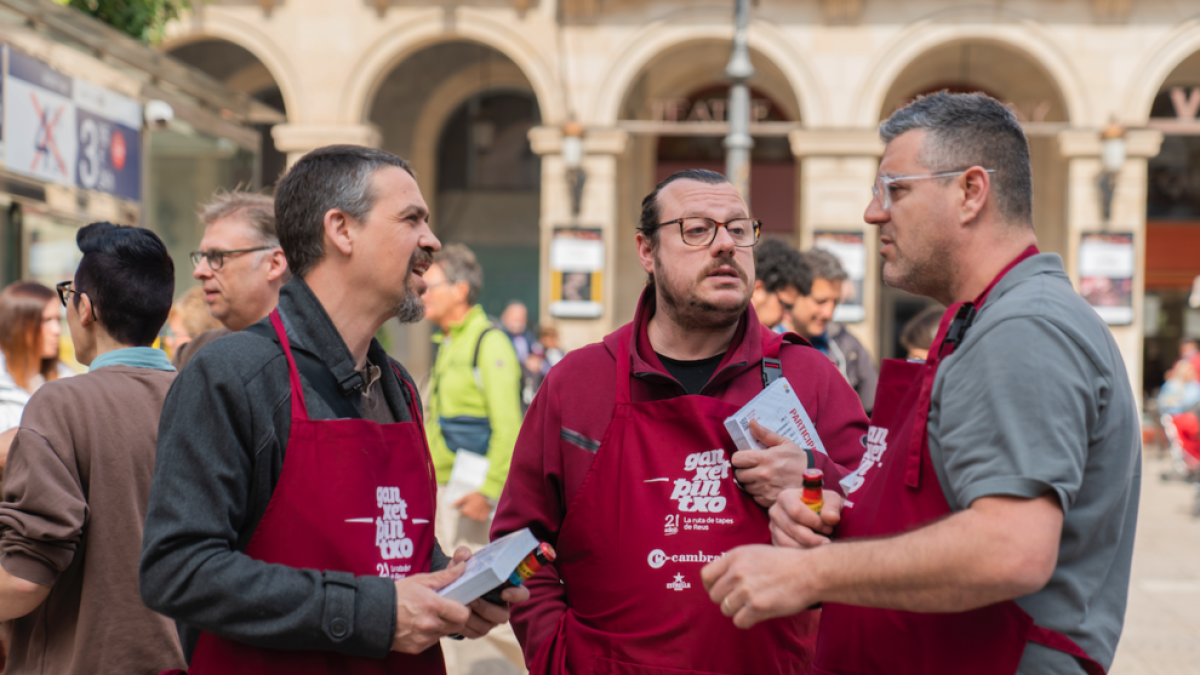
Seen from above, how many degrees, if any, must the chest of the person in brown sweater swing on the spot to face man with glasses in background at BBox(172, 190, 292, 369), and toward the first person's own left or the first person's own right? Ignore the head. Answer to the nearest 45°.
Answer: approximately 90° to the first person's own right

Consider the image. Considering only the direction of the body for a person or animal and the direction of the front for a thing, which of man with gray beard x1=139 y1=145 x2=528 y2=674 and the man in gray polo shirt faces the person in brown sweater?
the man in gray polo shirt

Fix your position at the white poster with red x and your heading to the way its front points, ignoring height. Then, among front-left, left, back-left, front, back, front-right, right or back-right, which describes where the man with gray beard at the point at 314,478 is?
front-right

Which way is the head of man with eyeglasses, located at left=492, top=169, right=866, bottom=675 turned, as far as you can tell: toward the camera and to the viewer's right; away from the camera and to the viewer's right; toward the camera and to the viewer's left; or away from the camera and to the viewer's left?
toward the camera and to the viewer's right

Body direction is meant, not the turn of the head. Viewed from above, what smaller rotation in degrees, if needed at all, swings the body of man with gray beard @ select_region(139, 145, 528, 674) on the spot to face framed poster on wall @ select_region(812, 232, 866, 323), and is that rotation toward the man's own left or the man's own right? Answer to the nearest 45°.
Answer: approximately 90° to the man's own left

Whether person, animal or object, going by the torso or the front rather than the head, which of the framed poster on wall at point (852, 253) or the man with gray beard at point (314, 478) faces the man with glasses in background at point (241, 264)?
the framed poster on wall

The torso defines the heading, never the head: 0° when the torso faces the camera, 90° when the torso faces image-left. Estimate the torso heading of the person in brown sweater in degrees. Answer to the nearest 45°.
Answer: approximately 135°

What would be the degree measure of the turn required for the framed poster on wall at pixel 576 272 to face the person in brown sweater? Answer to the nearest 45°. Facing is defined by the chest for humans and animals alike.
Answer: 0° — it already faces them

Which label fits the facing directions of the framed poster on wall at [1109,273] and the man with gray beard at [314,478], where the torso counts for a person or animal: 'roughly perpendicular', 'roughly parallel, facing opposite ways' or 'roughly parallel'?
roughly perpendicular

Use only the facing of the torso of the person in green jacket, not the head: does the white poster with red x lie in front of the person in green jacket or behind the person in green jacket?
in front

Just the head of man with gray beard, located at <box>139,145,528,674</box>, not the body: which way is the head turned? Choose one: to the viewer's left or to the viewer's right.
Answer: to the viewer's right
